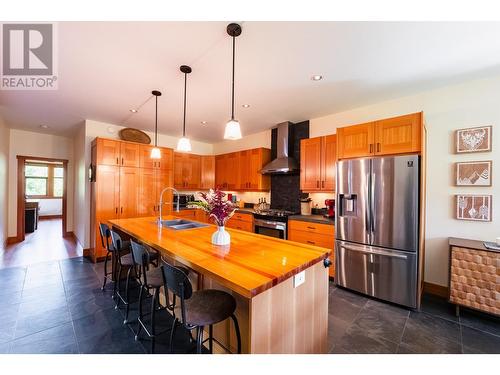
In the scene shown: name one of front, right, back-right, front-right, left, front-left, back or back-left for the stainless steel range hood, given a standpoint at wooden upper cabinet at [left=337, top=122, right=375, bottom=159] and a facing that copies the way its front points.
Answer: right

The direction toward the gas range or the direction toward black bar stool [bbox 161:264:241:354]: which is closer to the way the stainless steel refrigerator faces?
the black bar stool

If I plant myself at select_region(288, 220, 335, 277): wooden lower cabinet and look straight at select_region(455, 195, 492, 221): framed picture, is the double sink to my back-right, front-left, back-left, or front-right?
back-right

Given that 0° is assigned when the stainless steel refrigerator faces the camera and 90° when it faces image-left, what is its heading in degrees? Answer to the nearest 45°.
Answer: approximately 45°

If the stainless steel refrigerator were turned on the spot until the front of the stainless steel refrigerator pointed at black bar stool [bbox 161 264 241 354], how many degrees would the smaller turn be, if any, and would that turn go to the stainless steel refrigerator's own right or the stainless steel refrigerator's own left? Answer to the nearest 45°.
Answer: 0° — it already faces it

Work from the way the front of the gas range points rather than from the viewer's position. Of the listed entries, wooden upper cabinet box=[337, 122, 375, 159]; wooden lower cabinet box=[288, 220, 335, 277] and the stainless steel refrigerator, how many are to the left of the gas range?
3

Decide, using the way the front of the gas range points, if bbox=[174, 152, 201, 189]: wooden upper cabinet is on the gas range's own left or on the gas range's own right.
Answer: on the gas range's own right

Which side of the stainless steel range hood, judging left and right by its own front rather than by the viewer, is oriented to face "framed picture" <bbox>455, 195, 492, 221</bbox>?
left
